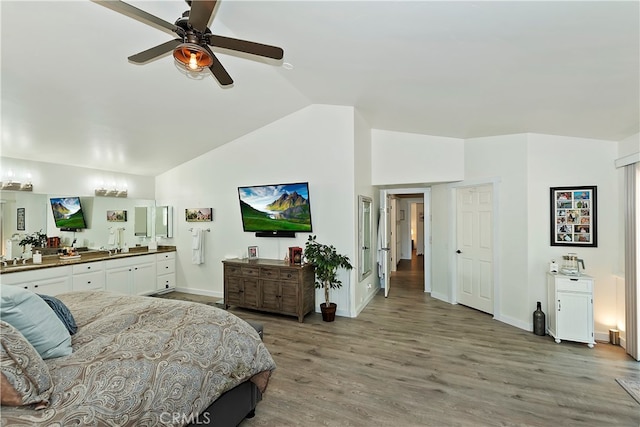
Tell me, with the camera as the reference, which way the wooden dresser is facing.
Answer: facing the viewer and to the left of the viewer

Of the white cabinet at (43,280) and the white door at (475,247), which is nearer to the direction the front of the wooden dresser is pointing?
the white cabinet

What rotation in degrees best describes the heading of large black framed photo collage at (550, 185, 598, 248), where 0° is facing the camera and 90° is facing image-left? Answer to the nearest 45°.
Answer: approximately 0°

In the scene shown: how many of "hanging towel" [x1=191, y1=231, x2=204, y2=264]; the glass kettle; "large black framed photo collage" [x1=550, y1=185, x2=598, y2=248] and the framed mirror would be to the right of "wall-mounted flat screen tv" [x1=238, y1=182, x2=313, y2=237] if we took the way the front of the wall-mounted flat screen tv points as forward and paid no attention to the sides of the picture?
1

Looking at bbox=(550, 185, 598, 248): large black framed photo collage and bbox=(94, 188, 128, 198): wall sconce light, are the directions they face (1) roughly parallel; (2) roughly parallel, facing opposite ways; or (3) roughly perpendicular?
roughly perpendicular

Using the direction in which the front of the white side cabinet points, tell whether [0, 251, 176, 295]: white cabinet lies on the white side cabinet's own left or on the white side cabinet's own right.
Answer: on the white side cabinet's own right

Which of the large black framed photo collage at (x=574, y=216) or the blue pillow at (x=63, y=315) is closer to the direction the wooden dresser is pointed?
the blue pillow
